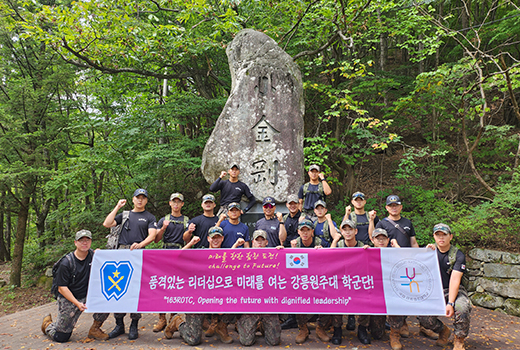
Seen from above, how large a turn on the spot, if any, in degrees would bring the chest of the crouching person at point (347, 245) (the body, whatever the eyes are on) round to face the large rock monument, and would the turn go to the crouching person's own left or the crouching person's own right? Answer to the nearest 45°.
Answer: approximately 135° to the crouching person's own right

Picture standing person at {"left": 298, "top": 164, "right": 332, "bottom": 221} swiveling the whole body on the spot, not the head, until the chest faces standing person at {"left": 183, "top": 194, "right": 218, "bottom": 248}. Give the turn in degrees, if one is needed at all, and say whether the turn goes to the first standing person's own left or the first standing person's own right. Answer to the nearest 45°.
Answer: approximately 45° to the first standing person's own right

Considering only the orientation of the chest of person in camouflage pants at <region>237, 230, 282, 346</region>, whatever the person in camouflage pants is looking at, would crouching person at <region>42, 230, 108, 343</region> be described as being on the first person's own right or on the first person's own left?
on the first person's own right

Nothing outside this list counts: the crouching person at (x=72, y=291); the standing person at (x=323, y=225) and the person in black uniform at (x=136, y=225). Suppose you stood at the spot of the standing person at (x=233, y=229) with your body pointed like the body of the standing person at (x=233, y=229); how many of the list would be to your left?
1

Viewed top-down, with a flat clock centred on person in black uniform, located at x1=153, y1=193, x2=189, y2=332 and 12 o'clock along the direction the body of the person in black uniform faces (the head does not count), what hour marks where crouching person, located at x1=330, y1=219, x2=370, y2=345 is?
The crouching person is roughly at 10 o'clock from the person in black uniform.

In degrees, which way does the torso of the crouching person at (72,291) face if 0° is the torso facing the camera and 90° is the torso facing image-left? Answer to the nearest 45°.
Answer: approximately 315°

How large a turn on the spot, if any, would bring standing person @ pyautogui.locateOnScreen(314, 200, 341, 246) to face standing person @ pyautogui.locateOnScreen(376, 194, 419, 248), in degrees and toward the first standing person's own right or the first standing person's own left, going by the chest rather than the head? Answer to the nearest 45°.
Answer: approximately 90° to the first standing person's own left

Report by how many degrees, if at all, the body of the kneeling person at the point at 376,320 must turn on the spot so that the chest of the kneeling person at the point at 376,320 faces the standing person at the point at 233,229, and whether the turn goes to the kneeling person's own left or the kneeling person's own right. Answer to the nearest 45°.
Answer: approximately 90° to the kneeling person's own right
